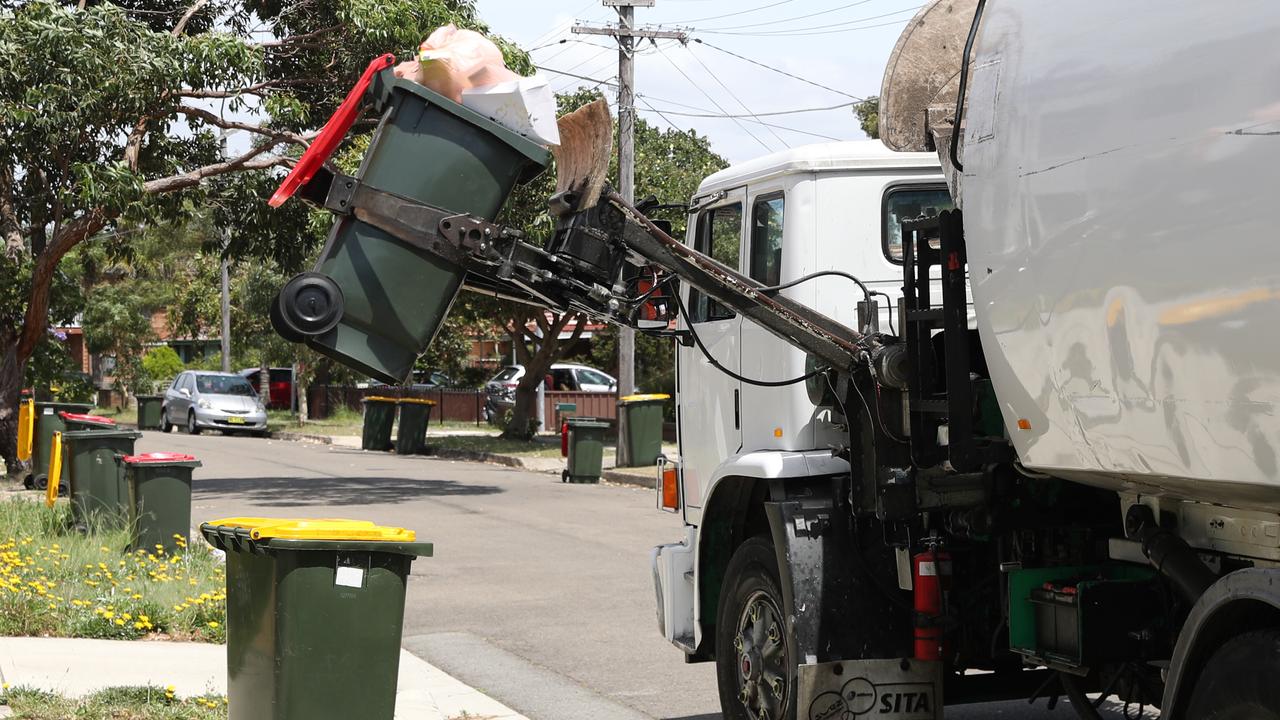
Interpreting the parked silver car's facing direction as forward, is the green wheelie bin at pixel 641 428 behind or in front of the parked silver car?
in front

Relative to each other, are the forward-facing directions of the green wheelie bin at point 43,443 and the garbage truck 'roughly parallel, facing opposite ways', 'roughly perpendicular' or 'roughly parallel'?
roughly perpendicular

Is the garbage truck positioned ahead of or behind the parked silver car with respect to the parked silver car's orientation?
ahead

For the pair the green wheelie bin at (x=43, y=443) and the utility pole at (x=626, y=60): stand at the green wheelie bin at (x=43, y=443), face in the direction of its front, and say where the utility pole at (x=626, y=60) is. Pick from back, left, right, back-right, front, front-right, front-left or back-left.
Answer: front

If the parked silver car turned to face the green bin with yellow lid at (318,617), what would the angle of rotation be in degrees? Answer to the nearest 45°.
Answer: approximately 45° to its right

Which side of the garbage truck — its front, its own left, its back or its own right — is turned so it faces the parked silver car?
front

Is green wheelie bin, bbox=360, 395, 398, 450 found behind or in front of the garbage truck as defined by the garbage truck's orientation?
in front

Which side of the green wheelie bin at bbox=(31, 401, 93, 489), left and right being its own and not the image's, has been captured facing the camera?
right

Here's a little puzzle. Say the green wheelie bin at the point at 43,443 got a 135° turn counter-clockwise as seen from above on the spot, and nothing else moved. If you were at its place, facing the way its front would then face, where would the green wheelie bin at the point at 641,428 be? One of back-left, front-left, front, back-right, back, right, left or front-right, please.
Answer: back-right

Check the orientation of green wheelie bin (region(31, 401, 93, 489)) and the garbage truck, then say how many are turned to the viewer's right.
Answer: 1

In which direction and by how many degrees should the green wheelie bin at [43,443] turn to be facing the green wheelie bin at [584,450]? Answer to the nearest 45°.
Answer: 0° — it already faces it

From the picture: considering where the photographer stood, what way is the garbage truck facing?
facing away from the viewer and to the left of the viewer

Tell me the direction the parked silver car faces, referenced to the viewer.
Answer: facing the viewer and to the right of the viewer
